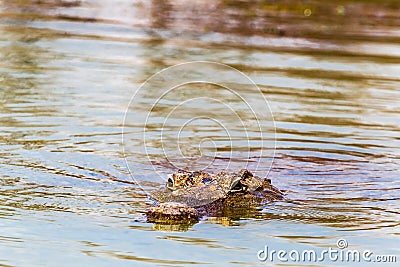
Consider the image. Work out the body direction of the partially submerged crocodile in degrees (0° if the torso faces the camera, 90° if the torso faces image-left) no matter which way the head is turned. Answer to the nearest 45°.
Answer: approximately 45°
